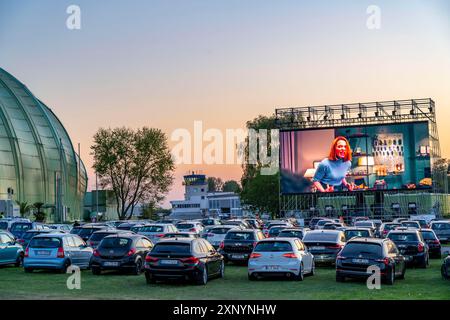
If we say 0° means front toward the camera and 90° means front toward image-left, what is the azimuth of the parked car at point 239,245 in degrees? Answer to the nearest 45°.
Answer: approximately 180°

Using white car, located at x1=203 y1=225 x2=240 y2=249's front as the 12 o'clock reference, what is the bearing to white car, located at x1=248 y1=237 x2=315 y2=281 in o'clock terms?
white car, located at x1=248 y1=237 x2=315 y2=281 is roughly at 4 o'clock from white car, located at x1=203 y1=225 x2=240 y2=249.

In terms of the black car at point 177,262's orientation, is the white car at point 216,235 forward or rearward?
forward

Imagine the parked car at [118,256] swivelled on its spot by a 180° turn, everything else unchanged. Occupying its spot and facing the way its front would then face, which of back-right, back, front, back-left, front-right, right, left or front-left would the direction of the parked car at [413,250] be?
back-left

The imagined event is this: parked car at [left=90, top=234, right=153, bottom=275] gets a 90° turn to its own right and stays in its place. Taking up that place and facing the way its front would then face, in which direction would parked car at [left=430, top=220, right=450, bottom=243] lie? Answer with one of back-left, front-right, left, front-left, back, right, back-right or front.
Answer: left

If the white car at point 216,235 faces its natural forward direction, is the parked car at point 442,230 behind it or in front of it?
in front

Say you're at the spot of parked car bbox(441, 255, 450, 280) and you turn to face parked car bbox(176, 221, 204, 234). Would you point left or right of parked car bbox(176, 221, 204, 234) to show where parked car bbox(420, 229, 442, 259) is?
right

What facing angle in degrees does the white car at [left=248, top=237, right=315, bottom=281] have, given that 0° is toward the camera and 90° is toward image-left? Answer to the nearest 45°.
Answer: approximately 225°

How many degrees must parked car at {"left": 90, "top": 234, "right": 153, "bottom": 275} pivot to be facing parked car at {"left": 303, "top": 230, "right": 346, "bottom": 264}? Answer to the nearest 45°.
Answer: approximately 45° to its right

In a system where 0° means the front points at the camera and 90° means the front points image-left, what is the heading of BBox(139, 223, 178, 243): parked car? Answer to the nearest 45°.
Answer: approximately 225°

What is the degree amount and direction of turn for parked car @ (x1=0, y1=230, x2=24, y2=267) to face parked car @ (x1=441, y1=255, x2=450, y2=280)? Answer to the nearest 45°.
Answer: approximately 90° to its right

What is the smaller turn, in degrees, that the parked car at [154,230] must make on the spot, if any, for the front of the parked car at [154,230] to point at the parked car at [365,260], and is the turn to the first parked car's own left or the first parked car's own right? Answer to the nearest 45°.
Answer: approximately 90° to the first parked car's own right

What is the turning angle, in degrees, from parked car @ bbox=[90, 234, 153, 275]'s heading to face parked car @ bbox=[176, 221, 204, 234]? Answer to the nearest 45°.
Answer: approximately 45° to its left

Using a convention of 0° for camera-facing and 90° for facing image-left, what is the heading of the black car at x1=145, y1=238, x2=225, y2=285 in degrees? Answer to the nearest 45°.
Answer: approximately 225°

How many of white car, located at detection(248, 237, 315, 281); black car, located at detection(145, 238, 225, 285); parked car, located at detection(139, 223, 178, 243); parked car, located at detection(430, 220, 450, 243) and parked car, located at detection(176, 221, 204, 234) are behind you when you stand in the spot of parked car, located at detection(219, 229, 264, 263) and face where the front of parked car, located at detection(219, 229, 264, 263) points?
2

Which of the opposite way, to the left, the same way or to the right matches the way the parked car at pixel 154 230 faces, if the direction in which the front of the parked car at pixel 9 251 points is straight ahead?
the same way

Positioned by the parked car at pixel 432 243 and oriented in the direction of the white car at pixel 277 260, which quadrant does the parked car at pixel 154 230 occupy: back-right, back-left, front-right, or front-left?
front-right

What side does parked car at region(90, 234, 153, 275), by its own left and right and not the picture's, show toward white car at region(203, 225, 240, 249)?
front

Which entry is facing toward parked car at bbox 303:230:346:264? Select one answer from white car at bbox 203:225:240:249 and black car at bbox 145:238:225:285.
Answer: the black car

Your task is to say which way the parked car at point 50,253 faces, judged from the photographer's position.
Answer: facing away from the viewer and to the right of the viewer

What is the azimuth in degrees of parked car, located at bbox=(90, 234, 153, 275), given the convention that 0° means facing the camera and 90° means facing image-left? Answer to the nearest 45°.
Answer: approximately 225°
